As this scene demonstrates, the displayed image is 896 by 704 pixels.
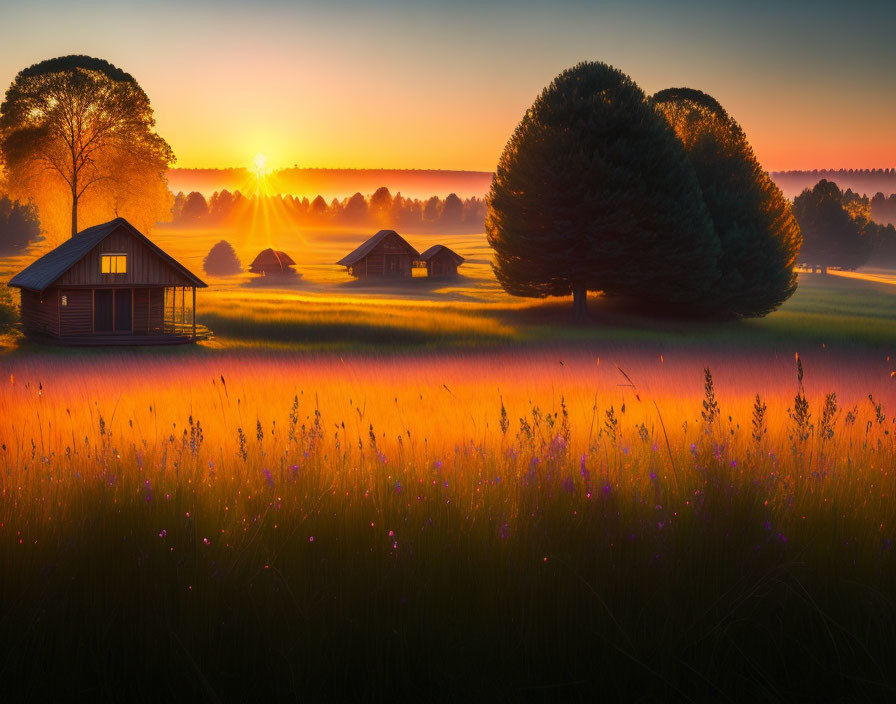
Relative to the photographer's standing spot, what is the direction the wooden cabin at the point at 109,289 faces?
facing the viewer

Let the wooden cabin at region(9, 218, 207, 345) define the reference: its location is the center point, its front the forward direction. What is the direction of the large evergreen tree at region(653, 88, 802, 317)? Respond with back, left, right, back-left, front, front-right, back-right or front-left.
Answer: left

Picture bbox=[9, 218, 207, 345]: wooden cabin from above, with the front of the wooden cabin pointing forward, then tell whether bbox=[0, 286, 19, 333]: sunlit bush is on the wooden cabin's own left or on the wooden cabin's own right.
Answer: on the wooden cabin's own right
